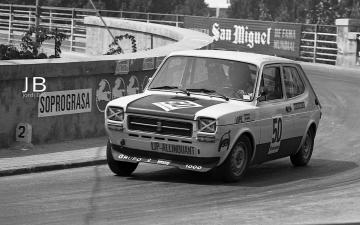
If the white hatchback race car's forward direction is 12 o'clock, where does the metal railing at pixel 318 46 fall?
The metal railing is roughly at 5 o'clock from the white hatchback race car.

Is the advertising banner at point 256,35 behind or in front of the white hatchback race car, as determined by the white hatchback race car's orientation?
behind

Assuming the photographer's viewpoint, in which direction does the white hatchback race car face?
facing the viewer and to the left of the viewer
